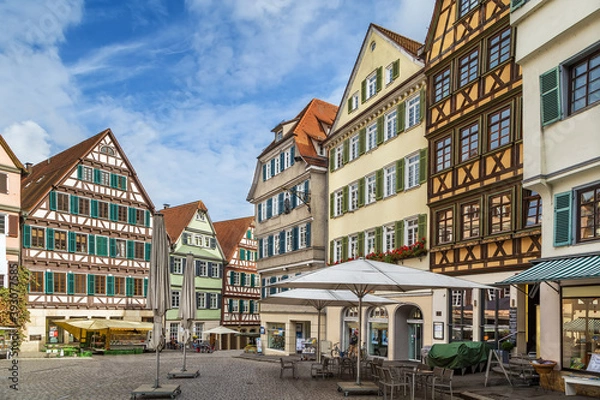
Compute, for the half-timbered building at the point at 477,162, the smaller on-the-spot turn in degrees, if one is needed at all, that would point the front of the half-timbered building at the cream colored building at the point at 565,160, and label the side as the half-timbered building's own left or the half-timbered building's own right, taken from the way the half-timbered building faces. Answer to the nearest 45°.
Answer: approximately 45° to the half-timbered building's own left

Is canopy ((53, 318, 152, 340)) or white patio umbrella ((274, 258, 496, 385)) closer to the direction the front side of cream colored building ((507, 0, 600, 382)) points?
the white patio umbrella

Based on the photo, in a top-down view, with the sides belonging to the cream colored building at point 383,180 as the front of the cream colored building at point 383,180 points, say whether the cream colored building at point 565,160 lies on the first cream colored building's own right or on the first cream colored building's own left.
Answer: on the first cream colored building's own left

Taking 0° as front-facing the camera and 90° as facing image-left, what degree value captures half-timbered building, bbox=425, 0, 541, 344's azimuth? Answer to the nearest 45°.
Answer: approximately 45°

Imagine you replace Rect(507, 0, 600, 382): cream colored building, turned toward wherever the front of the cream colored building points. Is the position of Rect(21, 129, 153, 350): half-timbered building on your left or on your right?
on your right
